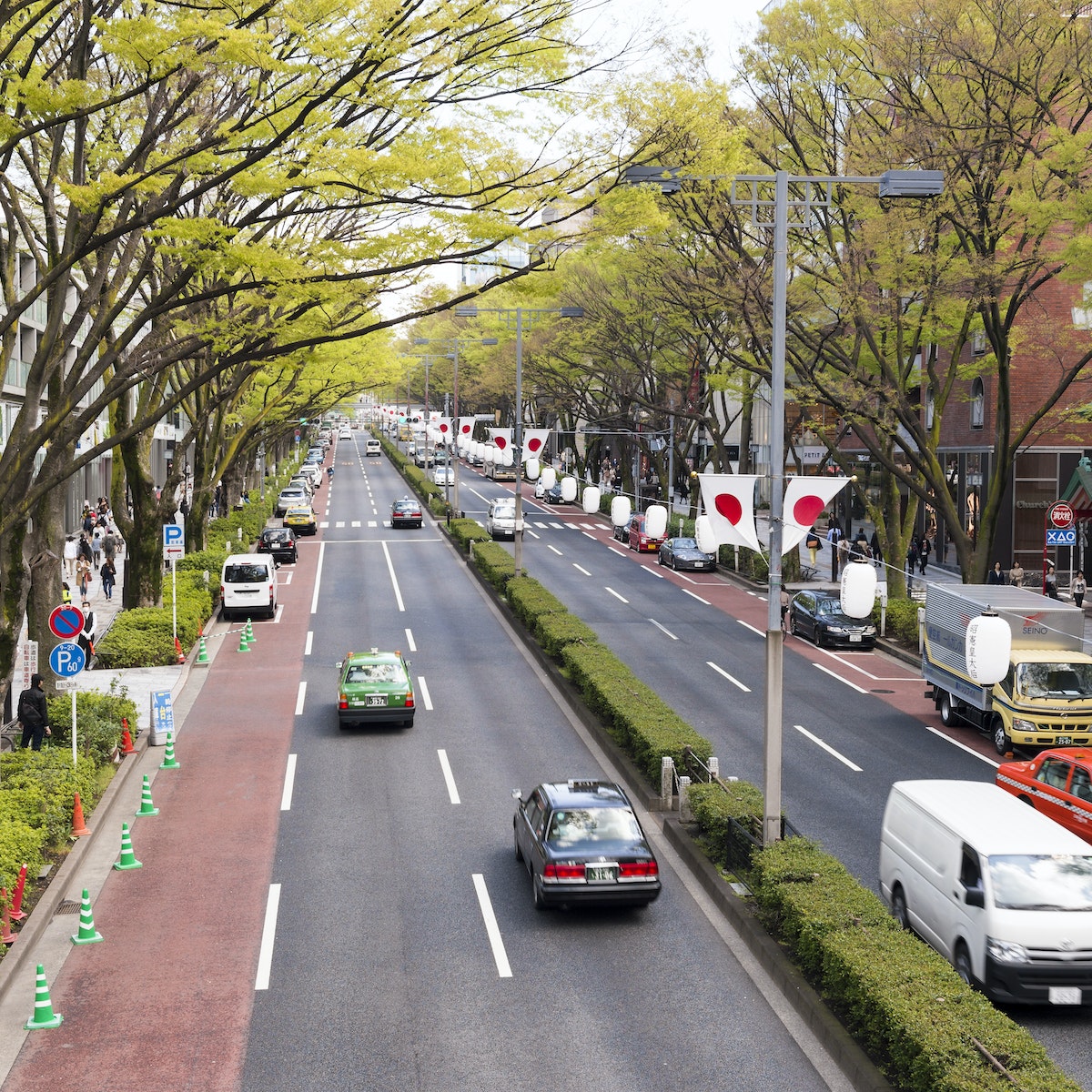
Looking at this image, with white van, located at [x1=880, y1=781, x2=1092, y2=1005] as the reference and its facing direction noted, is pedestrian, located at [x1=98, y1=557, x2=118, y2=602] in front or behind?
behind

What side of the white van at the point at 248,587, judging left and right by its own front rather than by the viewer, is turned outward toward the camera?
back

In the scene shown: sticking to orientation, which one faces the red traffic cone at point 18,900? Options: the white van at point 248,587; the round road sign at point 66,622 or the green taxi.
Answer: the round road sign

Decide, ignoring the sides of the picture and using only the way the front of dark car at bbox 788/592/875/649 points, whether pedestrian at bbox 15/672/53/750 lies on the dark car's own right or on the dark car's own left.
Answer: on the dark car's own right

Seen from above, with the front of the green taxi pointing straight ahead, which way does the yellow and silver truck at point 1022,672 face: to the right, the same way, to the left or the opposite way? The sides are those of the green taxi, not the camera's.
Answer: the opposite way

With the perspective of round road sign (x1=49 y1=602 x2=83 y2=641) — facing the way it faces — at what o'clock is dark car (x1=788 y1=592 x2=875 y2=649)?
The dark car is roughly at 8 o'clock from the round road sign.

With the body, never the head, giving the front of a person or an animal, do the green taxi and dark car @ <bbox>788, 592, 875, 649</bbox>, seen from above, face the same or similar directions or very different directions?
very different directions

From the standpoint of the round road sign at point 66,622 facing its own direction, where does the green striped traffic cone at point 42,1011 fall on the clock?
The green striped traffic cone is roughly at 12 o'clock from the round road sign.

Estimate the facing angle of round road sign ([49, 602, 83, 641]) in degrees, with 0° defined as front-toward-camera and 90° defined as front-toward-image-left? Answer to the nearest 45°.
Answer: approximately 0°

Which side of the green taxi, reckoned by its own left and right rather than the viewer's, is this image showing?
back

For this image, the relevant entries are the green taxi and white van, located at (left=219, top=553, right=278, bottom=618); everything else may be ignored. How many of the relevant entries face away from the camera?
2
